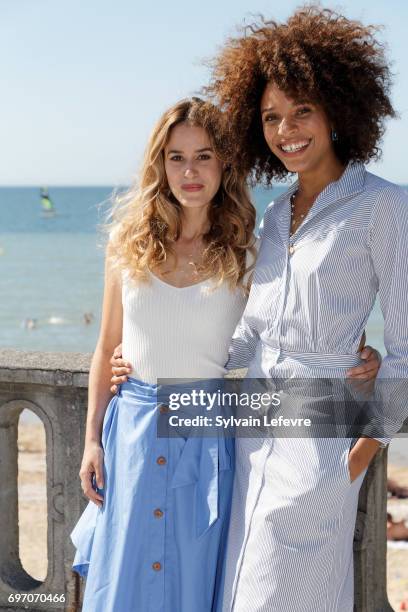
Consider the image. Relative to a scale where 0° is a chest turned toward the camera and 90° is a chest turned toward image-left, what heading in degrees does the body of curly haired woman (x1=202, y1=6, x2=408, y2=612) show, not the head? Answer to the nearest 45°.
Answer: approximately 45°

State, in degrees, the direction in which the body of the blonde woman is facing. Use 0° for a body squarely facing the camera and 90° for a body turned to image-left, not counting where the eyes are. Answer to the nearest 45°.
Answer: approximately 0°

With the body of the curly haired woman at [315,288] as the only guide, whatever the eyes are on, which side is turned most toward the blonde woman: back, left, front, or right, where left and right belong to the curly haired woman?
right

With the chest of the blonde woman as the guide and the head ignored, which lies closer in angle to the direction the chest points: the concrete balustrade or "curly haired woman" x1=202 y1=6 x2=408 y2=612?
the curly haired woman
